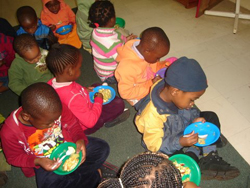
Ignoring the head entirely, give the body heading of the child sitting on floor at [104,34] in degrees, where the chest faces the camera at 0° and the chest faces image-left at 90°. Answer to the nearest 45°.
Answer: approximately 225°
